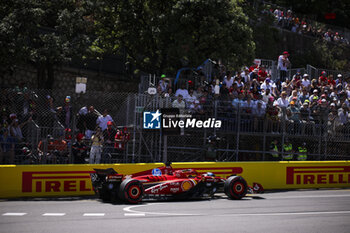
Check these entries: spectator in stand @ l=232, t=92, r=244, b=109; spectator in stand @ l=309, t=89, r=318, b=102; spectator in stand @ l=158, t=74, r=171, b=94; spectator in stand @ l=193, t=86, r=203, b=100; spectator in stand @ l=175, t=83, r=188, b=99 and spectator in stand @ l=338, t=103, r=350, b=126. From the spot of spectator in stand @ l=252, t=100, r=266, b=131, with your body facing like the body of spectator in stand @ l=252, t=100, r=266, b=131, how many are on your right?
4

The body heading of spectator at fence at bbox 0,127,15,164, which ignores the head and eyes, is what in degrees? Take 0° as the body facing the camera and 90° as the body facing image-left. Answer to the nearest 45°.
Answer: approximately 0°

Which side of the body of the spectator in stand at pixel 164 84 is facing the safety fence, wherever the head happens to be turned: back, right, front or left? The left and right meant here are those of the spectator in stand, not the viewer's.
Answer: front

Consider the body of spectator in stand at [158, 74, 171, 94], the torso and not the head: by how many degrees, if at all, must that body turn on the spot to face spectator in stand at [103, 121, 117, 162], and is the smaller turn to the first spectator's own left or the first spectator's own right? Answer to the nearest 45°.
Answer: approximately 45° to the first spectator's own right

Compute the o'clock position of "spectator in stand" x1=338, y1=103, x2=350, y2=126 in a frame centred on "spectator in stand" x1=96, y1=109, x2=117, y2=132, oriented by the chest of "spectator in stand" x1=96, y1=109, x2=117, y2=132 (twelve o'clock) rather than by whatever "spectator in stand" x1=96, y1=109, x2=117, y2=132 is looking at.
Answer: "spectator in stand" x1=338, y1=103, x2=350, y2=126 is roughly at 10 o'clock from "spectator in stand" x1=96, y1=109, x2=117, y2=132.

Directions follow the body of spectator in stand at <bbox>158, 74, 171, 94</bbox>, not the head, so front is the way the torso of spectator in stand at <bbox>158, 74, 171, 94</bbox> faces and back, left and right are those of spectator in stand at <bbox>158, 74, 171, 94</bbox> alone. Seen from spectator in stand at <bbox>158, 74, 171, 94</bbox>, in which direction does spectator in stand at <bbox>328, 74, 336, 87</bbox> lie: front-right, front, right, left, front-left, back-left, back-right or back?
back-left

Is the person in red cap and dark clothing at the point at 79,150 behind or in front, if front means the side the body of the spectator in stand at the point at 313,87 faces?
in front
